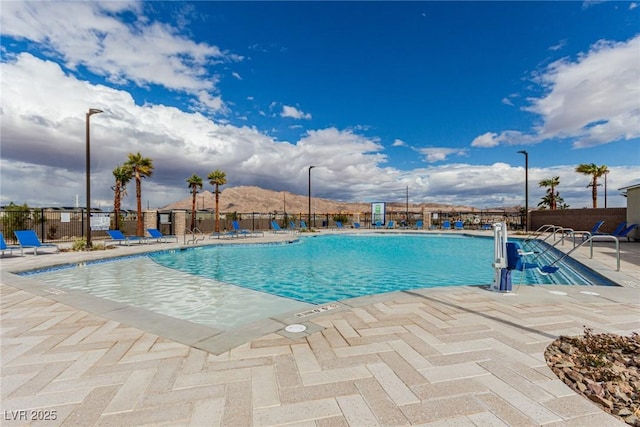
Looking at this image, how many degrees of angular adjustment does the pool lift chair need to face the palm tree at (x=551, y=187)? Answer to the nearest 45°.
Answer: approximately 90° to its left

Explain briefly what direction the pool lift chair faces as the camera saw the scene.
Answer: facing to the right of the viewer

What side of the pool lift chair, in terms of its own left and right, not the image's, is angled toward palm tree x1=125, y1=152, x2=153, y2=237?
back

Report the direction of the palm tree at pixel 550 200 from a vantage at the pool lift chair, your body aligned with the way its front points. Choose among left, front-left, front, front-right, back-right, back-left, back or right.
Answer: left

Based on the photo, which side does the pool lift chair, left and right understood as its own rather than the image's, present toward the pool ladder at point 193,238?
back

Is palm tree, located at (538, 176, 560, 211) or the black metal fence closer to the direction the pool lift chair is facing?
the palm tree
